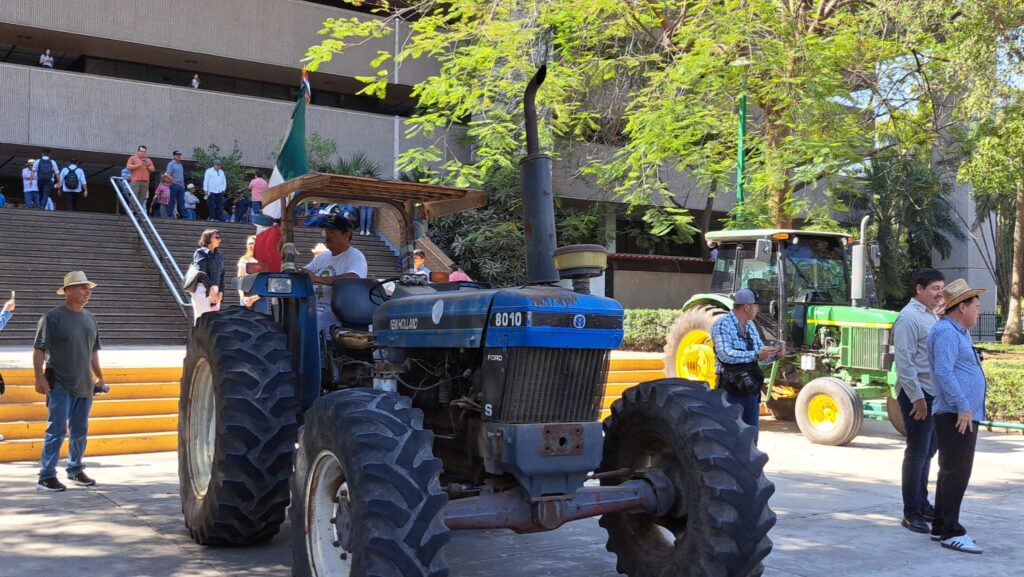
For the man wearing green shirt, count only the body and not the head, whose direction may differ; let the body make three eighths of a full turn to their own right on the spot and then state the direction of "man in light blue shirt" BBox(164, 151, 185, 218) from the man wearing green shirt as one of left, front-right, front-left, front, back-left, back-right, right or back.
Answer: right

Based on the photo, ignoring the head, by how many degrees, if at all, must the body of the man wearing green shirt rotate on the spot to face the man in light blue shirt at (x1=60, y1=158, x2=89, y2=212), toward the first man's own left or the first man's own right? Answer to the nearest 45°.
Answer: approximately 135° to the first man's own left

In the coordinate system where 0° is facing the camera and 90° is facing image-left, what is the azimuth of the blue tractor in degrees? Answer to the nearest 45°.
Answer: approximately 315°

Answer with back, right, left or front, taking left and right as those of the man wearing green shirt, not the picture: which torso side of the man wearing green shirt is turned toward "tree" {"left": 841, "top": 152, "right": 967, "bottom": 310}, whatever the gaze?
left
